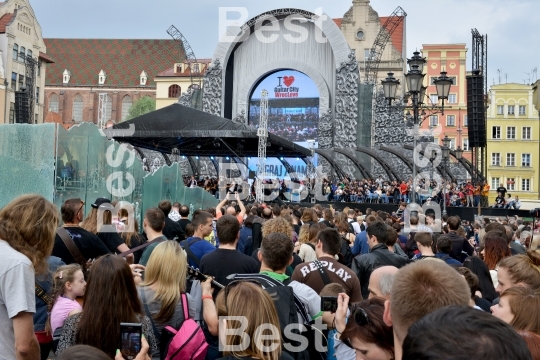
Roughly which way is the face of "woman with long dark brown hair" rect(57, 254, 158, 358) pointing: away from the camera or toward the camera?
away from the camera

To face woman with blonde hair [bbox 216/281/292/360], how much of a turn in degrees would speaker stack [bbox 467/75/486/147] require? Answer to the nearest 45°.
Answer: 0° — it already faces them

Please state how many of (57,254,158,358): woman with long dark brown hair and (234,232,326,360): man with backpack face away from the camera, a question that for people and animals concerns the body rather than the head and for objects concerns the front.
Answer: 2

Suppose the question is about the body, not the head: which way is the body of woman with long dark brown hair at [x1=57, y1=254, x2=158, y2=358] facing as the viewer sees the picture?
away from the camera

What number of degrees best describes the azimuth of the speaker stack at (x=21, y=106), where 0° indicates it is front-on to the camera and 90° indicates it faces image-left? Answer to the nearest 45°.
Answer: approximately 0°

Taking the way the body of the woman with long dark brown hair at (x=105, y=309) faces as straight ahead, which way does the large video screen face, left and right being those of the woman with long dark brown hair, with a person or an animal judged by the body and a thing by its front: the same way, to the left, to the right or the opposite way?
the opposite way

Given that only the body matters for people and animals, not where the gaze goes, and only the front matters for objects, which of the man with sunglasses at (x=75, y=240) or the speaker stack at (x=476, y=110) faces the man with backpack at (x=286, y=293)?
the speaker stack

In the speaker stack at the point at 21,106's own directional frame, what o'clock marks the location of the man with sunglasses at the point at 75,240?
The man with sunglasses is roughly at 12 o'clock from the speaker stack.

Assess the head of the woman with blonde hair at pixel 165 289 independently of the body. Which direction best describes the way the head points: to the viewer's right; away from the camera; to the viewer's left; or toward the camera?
away from the camera

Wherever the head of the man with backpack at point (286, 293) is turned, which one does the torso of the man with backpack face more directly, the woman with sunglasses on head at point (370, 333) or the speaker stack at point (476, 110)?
the speaker stack

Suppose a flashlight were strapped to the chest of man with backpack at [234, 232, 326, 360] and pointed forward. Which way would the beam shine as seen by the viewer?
away from the camera
